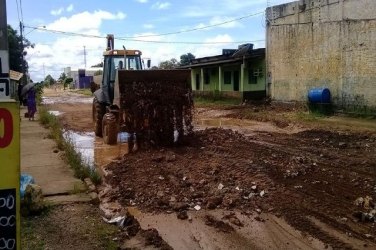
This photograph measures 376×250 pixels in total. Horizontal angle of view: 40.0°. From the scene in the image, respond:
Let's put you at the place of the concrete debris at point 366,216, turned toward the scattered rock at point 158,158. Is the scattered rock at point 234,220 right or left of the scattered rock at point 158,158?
left

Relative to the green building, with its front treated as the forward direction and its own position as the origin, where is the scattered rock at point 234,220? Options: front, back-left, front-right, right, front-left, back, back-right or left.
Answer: front-left

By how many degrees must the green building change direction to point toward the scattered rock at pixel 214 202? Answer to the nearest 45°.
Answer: approximately 45° to its left

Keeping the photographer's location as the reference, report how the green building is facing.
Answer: facing the viewer and to the left of the viewer

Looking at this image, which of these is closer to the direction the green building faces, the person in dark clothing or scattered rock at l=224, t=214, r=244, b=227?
the person in dark clothing

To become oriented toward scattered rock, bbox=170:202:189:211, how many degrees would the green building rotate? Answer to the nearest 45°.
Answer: approximately 45° to its left

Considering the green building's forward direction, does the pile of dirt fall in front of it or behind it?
in front

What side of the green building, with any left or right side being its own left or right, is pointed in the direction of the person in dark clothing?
front

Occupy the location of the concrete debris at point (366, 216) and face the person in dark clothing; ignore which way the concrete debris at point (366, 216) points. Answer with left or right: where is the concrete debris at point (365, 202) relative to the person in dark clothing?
right

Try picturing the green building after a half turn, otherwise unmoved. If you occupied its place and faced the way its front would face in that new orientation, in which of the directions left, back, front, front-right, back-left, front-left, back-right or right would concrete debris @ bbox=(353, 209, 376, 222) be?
back-right

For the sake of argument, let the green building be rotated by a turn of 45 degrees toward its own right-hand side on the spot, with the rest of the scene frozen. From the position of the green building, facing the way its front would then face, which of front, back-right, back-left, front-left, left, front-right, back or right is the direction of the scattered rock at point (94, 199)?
left

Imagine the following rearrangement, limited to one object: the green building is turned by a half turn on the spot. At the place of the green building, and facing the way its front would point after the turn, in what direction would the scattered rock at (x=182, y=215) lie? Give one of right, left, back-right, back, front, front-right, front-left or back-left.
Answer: back-right
